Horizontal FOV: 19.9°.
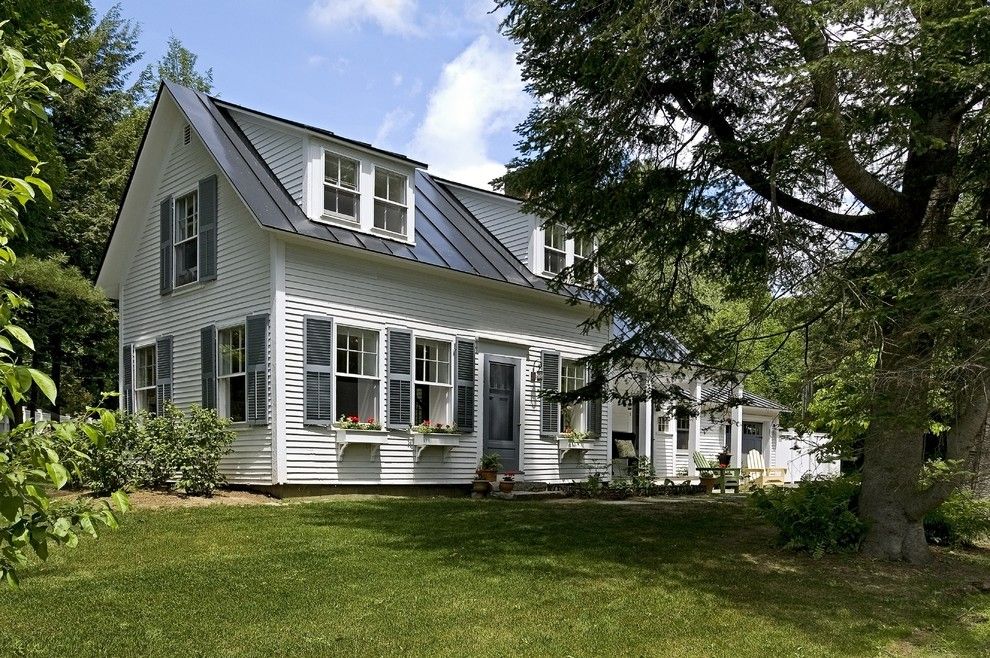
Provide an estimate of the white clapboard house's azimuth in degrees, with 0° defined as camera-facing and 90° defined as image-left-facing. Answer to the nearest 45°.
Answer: approximately 315°

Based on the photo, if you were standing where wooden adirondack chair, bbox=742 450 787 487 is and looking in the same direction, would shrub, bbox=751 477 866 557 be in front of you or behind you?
in front

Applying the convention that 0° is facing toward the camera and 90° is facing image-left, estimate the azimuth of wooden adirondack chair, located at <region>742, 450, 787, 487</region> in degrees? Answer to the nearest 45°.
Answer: approximately 315°

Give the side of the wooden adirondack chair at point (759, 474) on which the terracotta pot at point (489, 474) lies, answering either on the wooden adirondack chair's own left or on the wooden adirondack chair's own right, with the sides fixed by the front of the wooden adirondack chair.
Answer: on the wooden adirondack chair's own right

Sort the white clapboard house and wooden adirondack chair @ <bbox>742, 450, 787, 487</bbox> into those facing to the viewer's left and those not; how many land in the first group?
0
